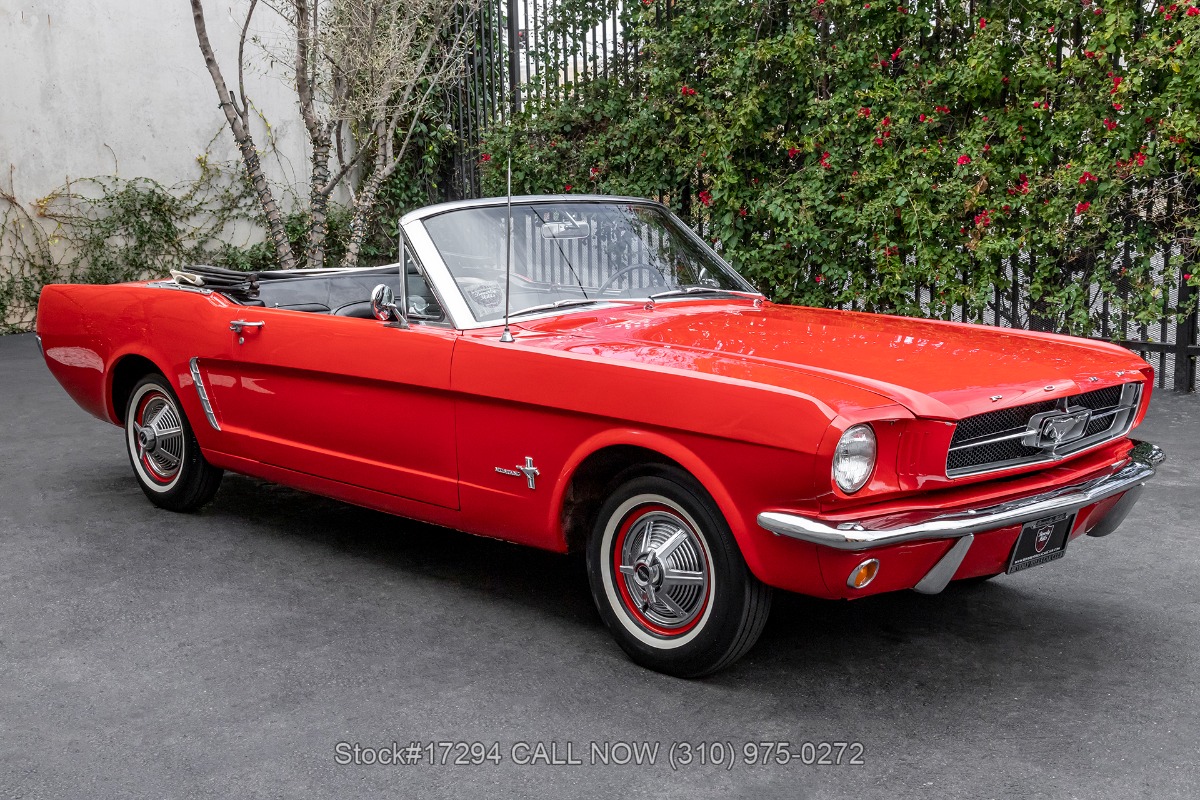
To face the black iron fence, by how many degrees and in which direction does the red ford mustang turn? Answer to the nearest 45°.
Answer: approximately 135° to its left

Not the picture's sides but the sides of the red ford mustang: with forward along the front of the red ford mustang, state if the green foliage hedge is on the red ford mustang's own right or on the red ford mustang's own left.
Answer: on the red ford mustang's own left

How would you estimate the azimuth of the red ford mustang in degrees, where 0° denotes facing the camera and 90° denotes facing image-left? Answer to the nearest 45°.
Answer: approximately 315°
